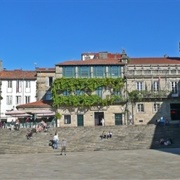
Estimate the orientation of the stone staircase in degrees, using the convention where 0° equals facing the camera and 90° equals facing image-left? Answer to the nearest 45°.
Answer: approximately 0°
